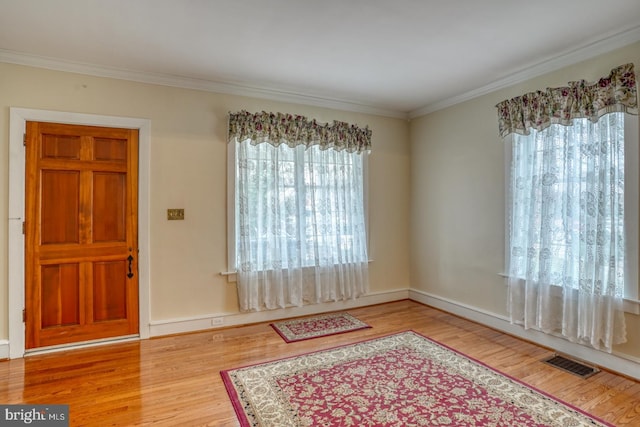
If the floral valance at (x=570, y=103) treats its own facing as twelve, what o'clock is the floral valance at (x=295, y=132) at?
the floral valance at (x=295, y=132) is roughly at 1 o'clock from the floral valance at (x=570, y=103).

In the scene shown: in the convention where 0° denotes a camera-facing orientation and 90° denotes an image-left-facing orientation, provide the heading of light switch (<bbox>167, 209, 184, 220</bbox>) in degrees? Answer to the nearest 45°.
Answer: approximately 0°

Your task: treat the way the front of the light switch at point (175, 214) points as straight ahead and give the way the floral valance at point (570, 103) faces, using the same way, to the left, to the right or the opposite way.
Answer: to the right

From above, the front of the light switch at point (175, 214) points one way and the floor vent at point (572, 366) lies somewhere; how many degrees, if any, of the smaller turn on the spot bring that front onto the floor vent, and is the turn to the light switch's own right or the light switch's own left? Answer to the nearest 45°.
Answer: approximately 45° to the light switch's own left

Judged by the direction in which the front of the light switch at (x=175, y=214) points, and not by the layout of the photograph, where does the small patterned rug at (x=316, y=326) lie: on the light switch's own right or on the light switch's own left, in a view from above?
on the light switch's own left

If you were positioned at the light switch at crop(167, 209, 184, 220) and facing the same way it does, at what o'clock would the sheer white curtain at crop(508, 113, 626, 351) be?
The sheer white curtain is roughly at 10 o'clock from the light switch.

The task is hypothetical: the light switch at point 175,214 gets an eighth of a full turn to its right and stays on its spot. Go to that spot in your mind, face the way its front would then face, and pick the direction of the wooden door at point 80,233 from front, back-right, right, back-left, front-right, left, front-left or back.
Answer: front-right
